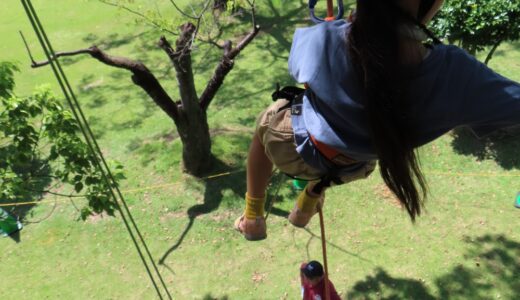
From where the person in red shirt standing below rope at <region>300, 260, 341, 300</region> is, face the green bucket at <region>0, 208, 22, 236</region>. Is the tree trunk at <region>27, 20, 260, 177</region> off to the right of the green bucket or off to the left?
right

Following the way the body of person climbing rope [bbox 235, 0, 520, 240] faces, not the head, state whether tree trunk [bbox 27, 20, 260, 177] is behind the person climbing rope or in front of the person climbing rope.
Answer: in front

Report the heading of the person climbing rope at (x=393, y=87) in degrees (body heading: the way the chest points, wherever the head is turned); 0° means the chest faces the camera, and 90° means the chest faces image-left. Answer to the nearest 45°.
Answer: approximately 135°

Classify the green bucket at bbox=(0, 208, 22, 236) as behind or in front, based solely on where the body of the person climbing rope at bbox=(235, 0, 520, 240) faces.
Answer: in front
